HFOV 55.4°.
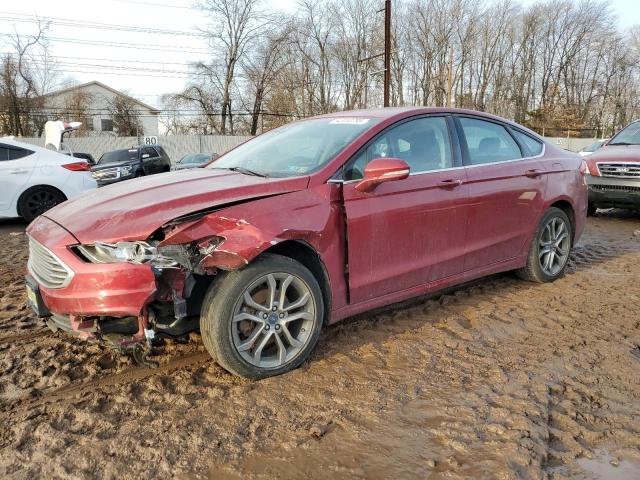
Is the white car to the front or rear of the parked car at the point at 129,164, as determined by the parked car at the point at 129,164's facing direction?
to the front

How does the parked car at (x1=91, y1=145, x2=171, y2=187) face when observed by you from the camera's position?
facing the viewer and to the left of the viewer

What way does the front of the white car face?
to the viewer's left

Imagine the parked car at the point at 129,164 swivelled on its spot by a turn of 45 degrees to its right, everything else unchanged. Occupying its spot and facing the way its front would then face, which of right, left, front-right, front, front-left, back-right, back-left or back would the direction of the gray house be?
right

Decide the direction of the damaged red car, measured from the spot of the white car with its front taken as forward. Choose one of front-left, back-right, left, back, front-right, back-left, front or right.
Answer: left

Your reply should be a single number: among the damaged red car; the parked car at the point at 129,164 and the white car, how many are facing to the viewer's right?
0

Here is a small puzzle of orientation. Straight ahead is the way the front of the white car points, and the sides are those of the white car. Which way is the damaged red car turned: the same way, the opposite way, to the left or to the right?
the same way

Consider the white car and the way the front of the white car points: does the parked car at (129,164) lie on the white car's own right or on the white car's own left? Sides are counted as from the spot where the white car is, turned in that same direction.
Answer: on the white car's own right

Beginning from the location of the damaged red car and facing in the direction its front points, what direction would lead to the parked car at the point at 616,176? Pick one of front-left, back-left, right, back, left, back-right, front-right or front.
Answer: back

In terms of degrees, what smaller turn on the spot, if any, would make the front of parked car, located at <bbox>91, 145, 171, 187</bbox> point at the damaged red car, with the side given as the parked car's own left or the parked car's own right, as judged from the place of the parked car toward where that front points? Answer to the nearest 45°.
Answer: approximately 45° to the parked car's own left

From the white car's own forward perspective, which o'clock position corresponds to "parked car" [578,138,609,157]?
The parked car is roughly at 6 o'clock from the white car.

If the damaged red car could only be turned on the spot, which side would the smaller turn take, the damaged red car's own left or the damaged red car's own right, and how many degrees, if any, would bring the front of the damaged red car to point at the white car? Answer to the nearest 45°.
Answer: approximately 90° to the damaged red car's own right

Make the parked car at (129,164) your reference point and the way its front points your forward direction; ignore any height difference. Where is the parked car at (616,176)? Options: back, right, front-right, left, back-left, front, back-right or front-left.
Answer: left
